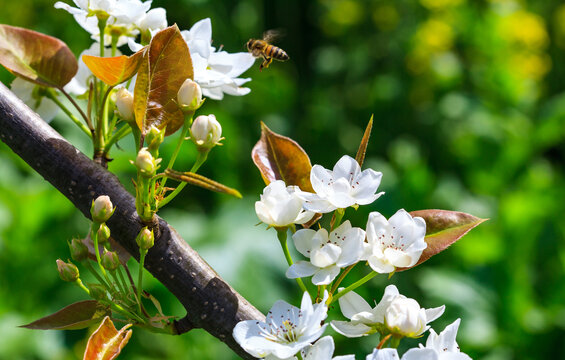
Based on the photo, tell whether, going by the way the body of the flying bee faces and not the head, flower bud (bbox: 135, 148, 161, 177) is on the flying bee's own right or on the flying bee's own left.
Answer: on the flying bee's own left

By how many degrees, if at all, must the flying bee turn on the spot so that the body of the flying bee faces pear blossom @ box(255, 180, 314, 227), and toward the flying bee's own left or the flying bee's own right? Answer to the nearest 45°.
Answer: approximately 90° to the flying bee's own left

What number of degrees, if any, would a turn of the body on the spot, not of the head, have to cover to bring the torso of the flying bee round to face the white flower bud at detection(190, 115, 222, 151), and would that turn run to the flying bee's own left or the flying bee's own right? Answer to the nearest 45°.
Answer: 0° — it already faces it

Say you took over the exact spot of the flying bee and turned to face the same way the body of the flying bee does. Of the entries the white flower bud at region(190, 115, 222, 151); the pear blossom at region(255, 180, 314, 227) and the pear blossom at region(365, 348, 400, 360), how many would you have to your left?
3

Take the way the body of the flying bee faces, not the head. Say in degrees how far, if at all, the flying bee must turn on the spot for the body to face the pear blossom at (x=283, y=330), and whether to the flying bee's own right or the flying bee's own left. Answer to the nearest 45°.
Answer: approximately 90° to the flying bee's own left

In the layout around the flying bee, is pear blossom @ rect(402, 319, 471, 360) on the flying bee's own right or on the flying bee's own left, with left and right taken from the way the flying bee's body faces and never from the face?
on the flying bee's own left

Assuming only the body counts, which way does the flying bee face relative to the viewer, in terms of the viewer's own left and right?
facing to the left of the viewer
